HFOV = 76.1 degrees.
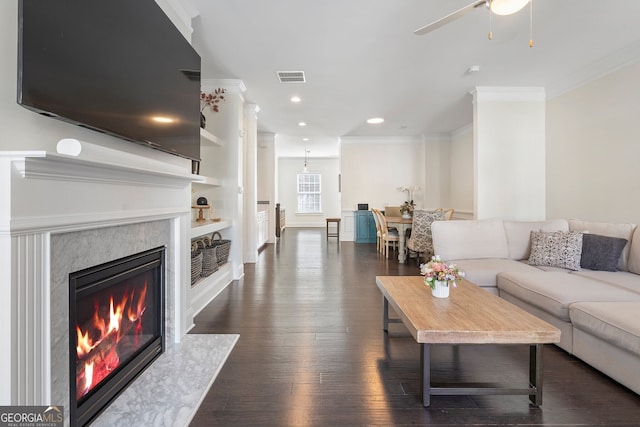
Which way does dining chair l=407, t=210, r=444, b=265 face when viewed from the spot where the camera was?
facing away from the viewer and to the left of the viewer

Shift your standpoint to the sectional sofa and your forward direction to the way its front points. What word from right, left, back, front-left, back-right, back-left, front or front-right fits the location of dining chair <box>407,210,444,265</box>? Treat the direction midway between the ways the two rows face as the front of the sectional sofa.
right

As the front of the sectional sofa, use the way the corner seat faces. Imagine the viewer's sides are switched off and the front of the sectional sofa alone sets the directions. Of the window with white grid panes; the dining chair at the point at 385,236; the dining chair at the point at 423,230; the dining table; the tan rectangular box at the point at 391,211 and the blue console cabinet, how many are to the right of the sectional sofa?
6

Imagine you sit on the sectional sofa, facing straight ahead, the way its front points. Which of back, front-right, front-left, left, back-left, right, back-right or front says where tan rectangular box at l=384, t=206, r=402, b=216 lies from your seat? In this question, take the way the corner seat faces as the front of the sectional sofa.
right

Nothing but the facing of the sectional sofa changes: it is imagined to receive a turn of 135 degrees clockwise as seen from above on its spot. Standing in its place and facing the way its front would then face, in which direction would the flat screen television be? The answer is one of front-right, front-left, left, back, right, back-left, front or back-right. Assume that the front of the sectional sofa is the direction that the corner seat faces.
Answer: back-left

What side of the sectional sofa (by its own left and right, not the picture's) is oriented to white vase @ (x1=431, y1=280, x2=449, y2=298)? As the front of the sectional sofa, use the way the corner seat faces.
front

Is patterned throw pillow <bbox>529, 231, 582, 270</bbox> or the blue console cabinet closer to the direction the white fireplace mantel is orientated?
the patterned throw pillow

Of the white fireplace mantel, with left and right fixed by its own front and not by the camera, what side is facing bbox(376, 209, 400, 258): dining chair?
left

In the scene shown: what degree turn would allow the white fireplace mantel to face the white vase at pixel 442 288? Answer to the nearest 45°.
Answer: approximately 45° to its left

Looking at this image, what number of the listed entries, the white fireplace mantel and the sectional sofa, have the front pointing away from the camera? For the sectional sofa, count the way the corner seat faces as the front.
0

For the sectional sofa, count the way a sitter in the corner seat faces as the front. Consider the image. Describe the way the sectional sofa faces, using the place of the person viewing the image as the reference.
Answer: facing the viewer and to the left of the viewer

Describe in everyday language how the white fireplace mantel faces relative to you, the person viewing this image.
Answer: facing the viewer and to the right of the viewer

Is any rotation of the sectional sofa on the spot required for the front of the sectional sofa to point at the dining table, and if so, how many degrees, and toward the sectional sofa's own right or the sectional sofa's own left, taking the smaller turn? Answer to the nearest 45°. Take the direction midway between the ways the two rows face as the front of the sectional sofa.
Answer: approximately 90° to the sectional sofa's own right

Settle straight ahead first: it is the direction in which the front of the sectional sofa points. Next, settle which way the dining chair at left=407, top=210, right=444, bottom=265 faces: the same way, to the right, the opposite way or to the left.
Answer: to the right

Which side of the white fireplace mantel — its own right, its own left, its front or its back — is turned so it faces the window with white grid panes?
left

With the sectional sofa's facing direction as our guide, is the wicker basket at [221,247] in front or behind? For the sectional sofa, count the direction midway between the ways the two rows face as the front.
in front
